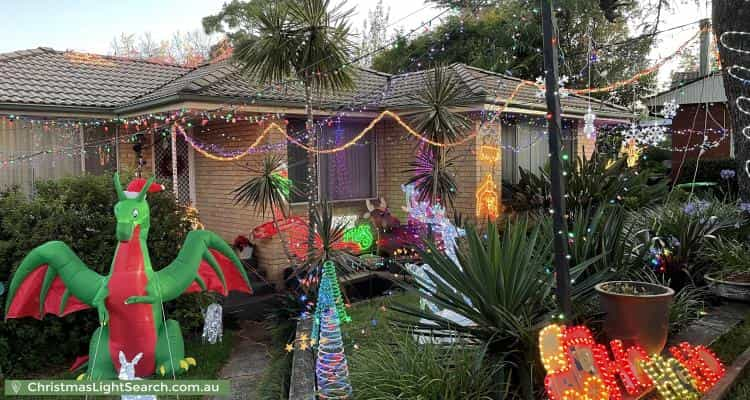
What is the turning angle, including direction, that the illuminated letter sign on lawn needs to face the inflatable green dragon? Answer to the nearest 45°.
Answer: approximately 90° to its right

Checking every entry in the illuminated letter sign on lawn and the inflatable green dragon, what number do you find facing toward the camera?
2

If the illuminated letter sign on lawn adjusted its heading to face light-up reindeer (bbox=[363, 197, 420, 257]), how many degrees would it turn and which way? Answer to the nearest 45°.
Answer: approximately 135° to its right

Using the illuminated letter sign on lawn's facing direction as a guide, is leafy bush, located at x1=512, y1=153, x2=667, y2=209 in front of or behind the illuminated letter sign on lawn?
behind

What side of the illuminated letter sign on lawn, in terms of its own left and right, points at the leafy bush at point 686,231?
back

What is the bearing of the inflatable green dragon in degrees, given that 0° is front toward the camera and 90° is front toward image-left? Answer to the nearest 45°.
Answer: approximately 0°

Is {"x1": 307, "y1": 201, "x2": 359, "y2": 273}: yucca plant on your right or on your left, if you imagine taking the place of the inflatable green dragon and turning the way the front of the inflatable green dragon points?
on your left

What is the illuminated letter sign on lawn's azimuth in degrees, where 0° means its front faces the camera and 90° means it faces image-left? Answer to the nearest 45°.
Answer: approximately 0°

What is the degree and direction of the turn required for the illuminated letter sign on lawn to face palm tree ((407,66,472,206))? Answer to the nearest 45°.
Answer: approximately 135° to its right

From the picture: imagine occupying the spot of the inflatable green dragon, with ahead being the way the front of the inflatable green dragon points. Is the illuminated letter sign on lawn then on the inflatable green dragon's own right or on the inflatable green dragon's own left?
on the inflatable green dragon's own left

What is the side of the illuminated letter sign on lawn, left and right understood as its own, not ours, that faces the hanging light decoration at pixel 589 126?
back
